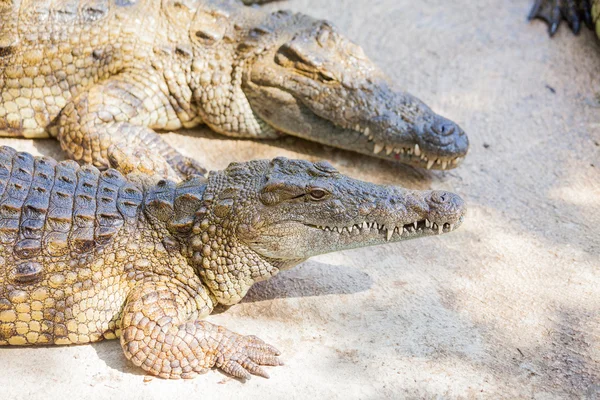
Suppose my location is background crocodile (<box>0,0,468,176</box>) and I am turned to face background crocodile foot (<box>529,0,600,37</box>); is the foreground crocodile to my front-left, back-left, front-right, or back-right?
back-right

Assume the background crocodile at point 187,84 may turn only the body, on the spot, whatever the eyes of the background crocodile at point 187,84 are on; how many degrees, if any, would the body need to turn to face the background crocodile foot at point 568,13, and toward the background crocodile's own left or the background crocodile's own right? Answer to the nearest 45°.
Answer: approximately 45° to the background crocodile's own left

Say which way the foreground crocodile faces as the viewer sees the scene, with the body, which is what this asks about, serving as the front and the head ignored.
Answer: to the viewer's right

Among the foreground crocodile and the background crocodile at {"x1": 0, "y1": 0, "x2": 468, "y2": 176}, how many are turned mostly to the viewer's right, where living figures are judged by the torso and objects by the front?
2

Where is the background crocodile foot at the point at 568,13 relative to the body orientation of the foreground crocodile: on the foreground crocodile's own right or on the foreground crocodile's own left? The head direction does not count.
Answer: on the foreground crocodile's own left

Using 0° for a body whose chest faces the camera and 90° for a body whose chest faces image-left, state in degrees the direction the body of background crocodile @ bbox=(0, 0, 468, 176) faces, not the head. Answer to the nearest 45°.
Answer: approximately 270°

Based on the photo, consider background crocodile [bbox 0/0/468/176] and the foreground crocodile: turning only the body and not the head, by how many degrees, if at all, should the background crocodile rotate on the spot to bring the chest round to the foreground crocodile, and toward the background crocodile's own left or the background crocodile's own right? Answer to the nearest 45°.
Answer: approximately 90° to the background crocodile's own right

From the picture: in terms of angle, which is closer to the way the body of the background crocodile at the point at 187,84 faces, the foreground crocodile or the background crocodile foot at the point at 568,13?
the background crocodile foot

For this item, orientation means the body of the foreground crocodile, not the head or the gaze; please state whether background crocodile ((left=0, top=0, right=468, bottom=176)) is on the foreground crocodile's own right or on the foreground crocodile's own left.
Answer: on the foreground crocodile's own left
